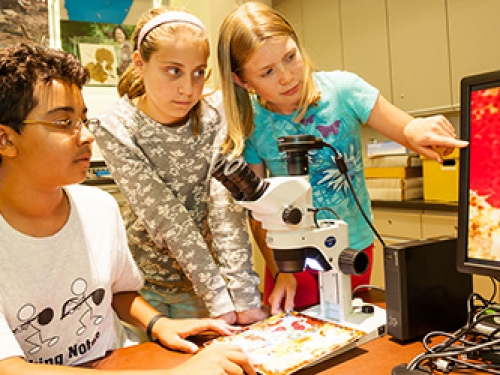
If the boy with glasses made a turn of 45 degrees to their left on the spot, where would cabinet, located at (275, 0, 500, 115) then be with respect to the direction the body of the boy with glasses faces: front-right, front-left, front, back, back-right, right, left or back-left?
front-left

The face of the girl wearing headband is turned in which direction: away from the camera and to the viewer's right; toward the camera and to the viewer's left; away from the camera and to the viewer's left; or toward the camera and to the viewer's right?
toward the camera and to the viewer's right

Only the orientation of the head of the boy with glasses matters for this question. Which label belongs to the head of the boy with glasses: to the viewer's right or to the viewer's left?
to the viewer's right

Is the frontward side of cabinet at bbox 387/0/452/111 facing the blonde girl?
yes

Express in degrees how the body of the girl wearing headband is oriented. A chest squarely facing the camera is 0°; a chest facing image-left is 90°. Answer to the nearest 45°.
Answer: approximately 315°

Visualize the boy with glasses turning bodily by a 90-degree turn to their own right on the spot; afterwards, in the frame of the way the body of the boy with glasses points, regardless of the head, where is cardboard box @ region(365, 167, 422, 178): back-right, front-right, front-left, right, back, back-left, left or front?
back

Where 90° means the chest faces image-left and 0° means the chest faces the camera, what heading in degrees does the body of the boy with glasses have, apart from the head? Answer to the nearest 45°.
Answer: approximately 315°

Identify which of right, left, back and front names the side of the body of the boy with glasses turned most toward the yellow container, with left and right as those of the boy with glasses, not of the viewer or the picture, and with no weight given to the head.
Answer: left

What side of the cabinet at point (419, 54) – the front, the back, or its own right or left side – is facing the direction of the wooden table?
front

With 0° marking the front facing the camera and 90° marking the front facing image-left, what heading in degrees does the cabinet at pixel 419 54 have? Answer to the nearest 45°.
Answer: approximately 0°
